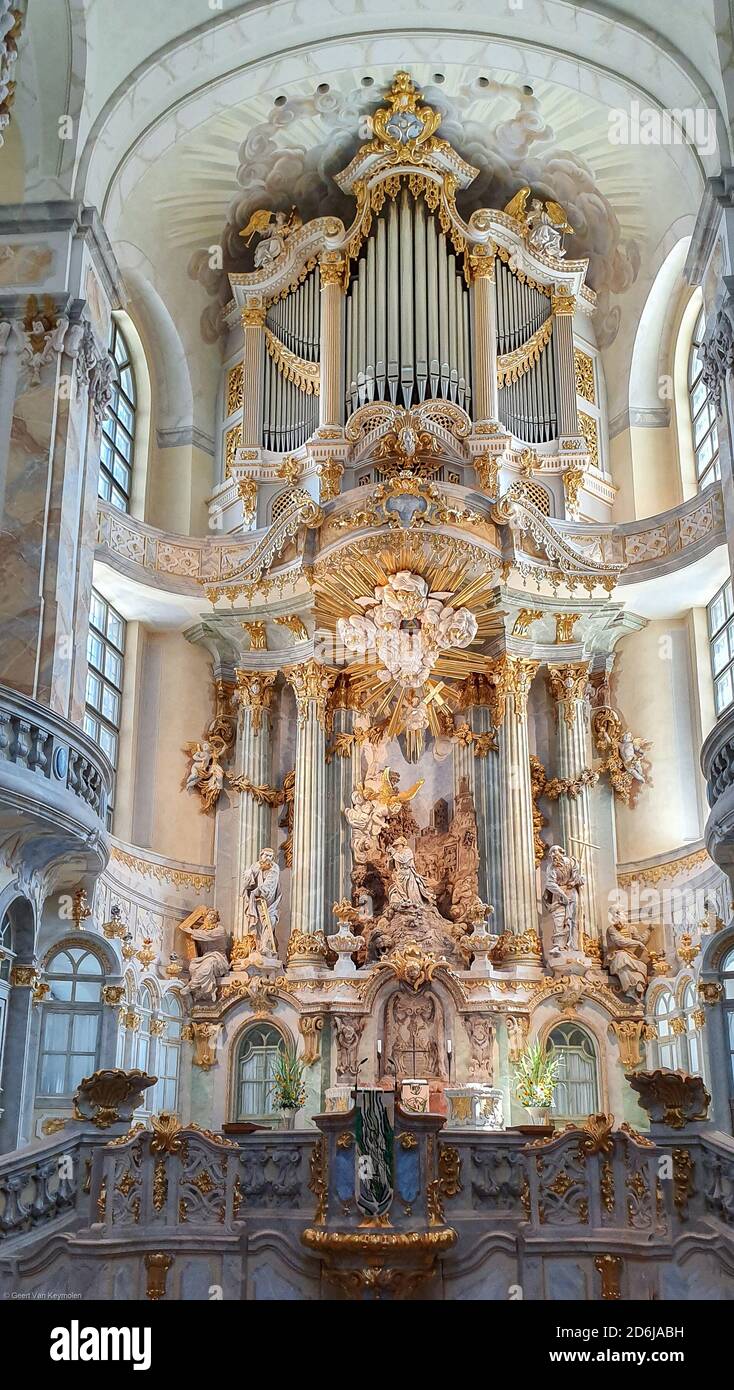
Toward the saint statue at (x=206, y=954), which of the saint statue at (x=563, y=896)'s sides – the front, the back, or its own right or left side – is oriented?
right

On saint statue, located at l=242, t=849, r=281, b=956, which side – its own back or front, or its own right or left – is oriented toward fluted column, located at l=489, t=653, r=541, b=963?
left

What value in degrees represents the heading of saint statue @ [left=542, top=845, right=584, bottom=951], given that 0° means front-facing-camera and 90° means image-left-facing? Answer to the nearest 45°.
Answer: approximately 0°

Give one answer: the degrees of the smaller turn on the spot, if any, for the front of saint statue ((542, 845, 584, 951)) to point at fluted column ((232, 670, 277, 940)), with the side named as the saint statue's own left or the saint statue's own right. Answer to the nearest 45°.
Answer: approximately 90° to the saint statue's own right

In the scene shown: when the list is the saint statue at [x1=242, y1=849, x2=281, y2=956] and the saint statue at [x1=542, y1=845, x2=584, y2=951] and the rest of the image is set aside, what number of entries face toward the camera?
2

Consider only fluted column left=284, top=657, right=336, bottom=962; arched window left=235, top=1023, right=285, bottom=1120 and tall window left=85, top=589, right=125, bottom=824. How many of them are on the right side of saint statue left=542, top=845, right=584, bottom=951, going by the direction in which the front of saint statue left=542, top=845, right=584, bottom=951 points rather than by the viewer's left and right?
3
